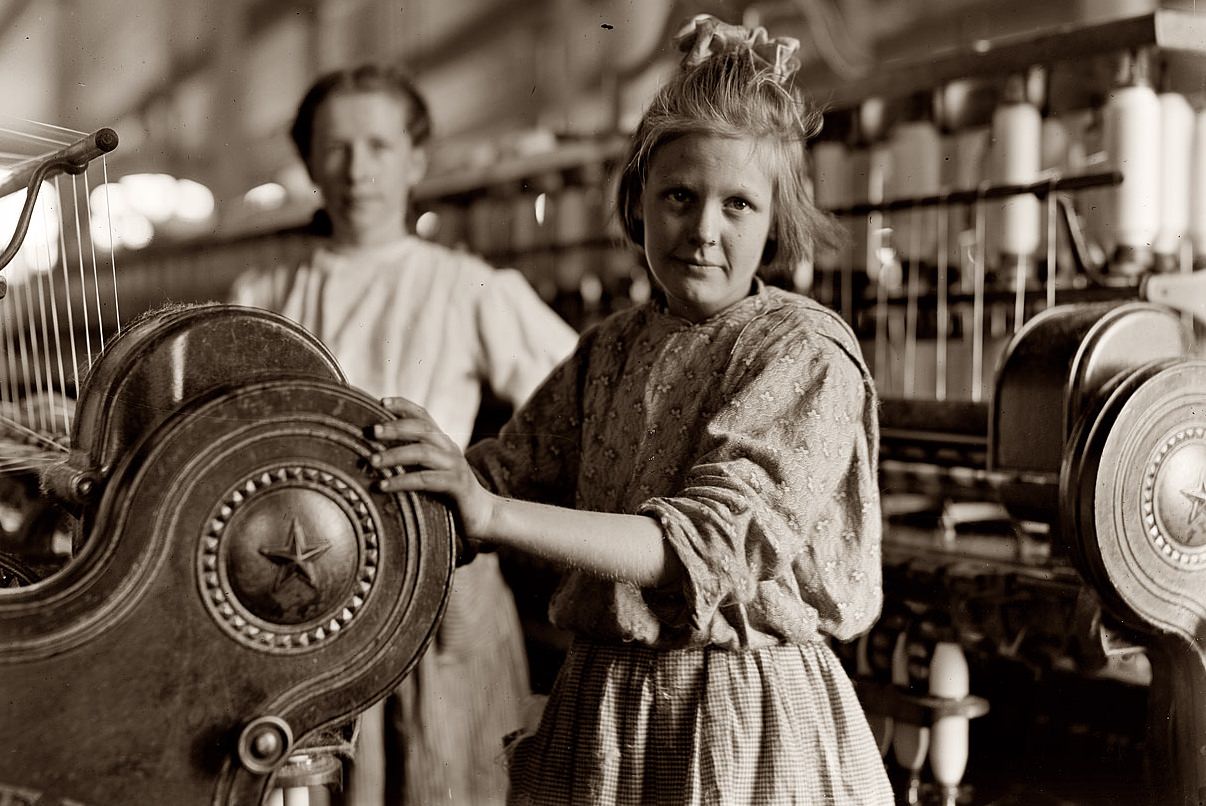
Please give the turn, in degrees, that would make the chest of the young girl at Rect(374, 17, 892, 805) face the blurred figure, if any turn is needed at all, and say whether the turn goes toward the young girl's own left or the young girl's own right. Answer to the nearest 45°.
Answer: approximately 90° to the young girl's own right

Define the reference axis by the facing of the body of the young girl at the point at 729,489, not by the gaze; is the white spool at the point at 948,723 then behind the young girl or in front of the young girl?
behind

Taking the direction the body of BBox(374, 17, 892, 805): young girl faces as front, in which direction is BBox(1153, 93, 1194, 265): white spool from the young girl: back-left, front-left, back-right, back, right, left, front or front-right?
back

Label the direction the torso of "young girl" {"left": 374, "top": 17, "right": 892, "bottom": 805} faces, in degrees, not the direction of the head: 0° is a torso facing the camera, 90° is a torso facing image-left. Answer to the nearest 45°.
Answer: approximately 45°

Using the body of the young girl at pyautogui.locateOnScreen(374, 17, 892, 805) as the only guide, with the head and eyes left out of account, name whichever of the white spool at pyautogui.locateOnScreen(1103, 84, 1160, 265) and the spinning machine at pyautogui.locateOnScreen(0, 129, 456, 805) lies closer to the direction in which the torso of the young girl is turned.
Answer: the spinning machine

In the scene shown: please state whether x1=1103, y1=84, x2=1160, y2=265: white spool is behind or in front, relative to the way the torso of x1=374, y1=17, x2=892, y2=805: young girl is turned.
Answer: behind

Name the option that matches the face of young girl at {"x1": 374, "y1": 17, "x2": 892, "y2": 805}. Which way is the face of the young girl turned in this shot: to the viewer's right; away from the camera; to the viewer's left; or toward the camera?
toward the camera

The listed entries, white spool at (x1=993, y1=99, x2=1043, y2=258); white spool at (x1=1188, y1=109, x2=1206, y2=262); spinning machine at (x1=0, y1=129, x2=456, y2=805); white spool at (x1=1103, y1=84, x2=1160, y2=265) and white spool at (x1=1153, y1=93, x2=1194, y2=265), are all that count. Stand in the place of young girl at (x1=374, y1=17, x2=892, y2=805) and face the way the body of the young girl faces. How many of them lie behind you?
4
